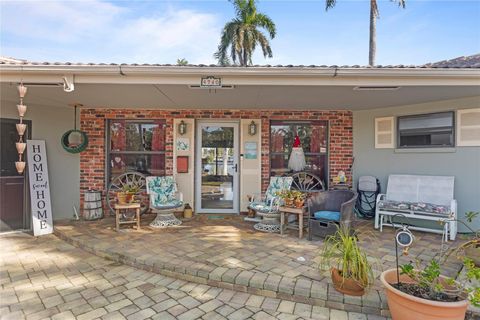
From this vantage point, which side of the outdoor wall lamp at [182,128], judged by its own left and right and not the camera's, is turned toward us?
front

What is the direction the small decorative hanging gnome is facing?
toward the camera

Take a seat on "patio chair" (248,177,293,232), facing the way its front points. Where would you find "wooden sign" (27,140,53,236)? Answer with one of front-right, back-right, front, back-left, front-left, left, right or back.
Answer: front-right

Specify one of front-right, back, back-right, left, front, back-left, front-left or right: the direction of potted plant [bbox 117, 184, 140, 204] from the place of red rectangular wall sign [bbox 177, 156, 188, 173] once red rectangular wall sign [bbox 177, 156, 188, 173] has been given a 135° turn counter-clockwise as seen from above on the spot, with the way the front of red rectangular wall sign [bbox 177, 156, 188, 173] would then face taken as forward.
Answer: back

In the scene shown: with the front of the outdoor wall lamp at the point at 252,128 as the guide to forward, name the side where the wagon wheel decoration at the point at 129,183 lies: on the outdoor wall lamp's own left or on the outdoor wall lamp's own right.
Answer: on the outdoor wall lamp's own right

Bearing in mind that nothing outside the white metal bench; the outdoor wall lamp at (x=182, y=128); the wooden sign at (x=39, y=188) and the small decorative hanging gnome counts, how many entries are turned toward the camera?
4

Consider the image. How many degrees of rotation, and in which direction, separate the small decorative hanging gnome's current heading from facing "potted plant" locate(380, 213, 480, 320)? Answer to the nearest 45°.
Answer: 0° — it already faces it

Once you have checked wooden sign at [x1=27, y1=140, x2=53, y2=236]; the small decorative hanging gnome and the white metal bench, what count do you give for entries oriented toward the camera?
3

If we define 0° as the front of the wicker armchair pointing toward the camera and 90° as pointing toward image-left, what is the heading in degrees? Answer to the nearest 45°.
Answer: approximately 45°

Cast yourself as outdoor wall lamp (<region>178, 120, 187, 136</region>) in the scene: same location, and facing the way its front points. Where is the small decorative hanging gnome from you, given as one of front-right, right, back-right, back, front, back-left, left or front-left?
left

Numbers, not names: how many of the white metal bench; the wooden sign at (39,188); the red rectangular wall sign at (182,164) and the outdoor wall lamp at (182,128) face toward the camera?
4

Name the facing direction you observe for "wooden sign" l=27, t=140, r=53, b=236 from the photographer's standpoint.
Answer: facing the viewer

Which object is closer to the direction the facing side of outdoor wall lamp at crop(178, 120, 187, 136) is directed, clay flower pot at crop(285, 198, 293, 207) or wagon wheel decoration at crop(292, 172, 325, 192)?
the clay flower pot

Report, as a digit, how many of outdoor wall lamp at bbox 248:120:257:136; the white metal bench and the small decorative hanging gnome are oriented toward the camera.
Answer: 3

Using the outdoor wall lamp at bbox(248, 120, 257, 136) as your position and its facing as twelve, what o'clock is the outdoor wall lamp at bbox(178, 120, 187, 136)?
the outdoor wall lamp at bbox(178, 120, 187, 136) is roughly at 3 o'clock from the outdoor wall lamp at bbox(248, 120, 257, 136).

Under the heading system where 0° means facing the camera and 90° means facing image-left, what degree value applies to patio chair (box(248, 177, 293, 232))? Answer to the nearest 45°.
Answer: approximately 45°

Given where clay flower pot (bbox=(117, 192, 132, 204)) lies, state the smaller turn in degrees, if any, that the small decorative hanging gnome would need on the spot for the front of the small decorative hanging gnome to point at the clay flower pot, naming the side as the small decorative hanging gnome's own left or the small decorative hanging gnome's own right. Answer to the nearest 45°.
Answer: approximately 45° to the small decorative hanging gnome's own right

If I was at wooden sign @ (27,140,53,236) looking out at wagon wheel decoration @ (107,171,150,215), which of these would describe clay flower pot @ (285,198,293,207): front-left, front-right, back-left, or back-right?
front-right
